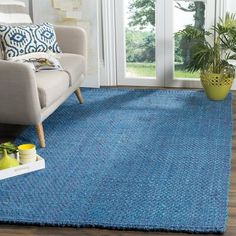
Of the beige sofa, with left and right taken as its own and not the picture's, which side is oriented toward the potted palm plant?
front

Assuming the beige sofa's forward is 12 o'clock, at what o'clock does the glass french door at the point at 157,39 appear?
The glass french door is roughly at 9 o'clock from the beige sofa.

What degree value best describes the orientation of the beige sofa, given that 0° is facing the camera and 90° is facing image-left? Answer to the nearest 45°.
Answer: approximately 315°
